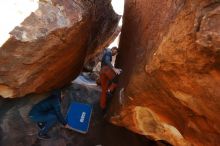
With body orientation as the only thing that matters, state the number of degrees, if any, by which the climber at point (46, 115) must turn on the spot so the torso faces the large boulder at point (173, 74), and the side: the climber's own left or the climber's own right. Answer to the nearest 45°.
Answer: approximately 45° to the climber's own right

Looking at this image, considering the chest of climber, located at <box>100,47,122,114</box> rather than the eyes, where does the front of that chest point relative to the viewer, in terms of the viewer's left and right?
facing to the right of the viewer
